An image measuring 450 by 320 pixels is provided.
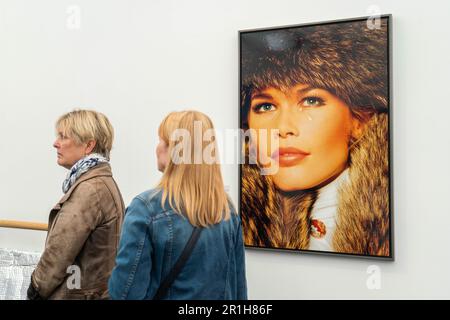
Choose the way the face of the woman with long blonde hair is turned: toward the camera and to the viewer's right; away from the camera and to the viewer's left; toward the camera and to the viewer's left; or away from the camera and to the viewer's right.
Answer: away from the camera and to the viewer's left

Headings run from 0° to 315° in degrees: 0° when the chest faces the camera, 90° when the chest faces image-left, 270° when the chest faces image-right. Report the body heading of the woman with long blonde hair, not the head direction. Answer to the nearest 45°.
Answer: approximately 135°

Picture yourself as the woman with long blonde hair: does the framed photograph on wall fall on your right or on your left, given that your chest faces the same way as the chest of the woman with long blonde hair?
on your right

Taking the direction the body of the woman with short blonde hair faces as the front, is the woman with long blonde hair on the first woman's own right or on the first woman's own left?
on the first woman's own left

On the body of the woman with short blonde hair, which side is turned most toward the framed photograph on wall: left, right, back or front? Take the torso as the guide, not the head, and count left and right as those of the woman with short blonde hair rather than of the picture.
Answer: back

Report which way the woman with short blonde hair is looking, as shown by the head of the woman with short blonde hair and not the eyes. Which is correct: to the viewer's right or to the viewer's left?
to the viewer's left

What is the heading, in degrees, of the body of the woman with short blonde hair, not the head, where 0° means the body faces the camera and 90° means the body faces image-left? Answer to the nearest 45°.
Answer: approximately 90°
